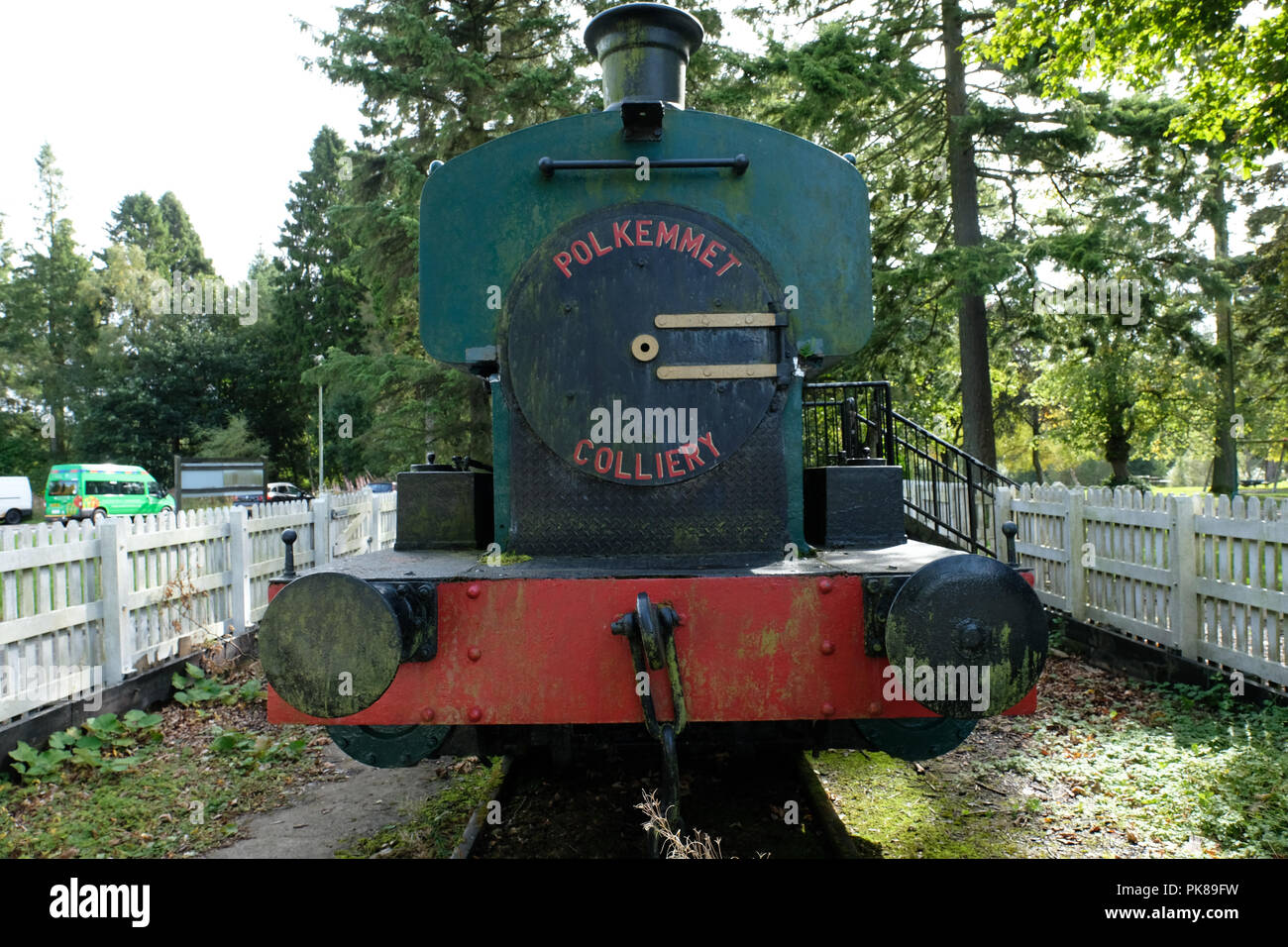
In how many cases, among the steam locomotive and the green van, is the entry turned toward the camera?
1

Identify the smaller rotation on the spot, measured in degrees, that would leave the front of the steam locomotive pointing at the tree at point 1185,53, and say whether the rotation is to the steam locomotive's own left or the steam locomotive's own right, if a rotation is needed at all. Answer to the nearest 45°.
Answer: approximately 135° to the steam locomotive's own left

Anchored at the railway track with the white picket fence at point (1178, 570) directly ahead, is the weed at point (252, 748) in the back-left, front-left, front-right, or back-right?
back-left

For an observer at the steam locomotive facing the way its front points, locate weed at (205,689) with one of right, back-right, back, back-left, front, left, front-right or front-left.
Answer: back-right

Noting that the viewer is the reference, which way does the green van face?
facing away from the viewer and to the right of the viewer

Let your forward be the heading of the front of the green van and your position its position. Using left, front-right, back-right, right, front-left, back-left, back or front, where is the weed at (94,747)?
back-right

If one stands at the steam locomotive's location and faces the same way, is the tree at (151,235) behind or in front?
behind

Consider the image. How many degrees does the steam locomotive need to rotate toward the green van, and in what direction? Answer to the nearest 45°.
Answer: approximately 135° to its right

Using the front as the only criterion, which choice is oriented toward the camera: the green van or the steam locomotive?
the steam locomotive

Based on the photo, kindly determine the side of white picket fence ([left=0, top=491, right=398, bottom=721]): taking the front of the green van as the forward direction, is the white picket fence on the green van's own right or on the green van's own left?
on the green van's own right

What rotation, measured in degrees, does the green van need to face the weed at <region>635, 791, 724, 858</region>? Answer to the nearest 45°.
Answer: approximately 135° to its right

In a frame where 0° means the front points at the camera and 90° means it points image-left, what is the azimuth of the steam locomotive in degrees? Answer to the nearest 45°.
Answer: approximately 0°
